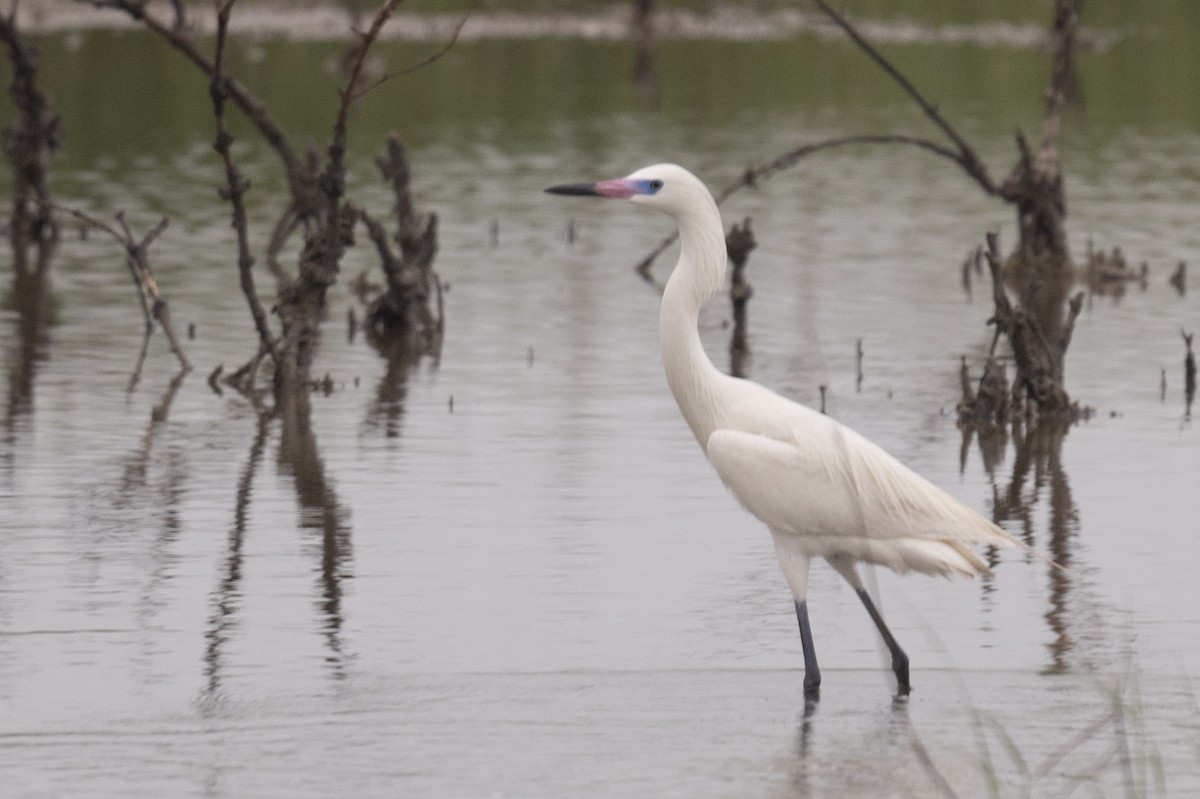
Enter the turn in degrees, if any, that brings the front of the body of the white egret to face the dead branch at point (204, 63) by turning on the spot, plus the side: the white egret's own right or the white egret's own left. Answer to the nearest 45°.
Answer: approximately 45° to the white egret's own right

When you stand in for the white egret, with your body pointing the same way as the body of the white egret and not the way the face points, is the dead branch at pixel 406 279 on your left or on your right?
on your right

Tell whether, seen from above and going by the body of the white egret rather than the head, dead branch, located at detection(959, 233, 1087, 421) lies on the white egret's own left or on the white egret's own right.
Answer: on the white egret's own right

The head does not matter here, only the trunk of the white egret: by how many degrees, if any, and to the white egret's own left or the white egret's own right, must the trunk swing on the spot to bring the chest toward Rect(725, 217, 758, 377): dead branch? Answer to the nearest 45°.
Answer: approximately 90° to the white egret's own right

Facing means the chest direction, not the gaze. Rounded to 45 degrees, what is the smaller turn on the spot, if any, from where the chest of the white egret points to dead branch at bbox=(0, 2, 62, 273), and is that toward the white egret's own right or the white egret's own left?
approximately 45° to the white egret's own right

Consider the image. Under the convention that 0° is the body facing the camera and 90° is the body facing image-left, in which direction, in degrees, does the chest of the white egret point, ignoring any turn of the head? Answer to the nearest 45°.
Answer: approximately 90°
